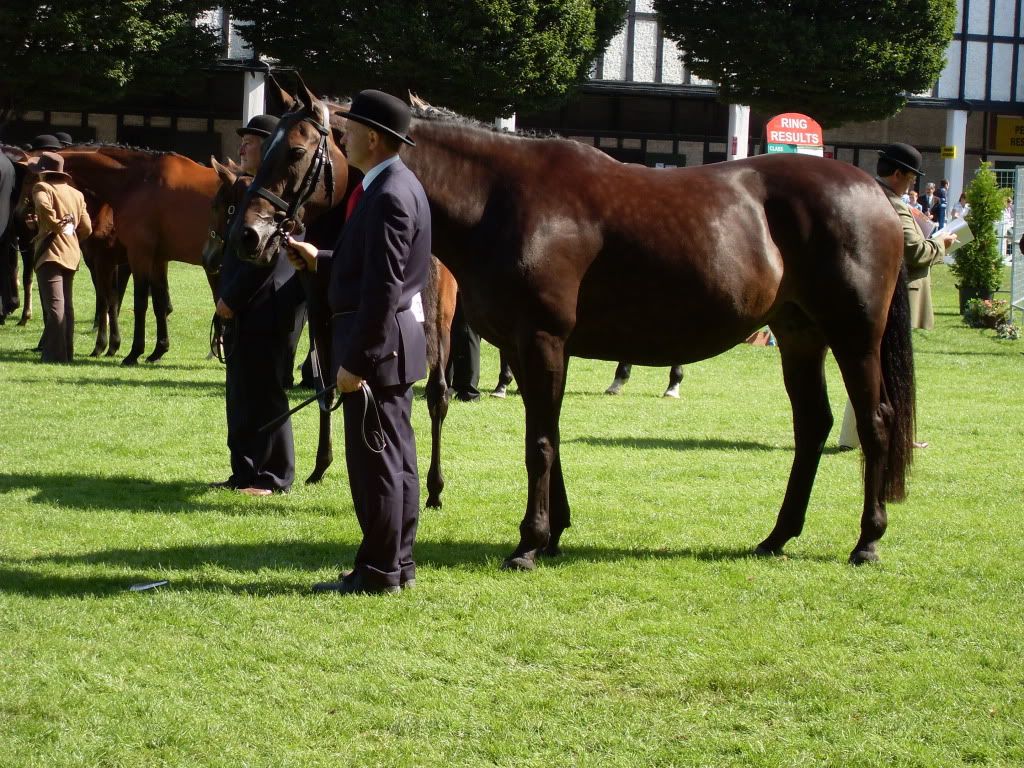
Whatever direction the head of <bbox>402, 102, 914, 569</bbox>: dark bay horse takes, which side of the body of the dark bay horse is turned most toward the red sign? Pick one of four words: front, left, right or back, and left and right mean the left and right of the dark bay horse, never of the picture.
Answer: right

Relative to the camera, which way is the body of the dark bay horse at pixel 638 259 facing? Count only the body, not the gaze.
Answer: to the viewer's left

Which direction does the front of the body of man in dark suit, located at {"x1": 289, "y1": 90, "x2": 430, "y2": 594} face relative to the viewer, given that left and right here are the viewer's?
facing to the left of the viewer

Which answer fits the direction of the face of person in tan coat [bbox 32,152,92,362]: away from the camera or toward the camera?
away from the camera

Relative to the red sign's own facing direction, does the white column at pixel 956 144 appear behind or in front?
behind

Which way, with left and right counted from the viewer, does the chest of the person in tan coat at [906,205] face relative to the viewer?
facing to the right of the viewer

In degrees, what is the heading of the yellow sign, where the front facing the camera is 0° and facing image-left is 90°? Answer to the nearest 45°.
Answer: approximately 0°

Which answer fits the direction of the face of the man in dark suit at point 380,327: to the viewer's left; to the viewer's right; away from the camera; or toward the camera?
to the viewer's left

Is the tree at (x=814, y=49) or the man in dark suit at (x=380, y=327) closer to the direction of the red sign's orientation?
the man in dark suit

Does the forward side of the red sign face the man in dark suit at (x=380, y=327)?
yes

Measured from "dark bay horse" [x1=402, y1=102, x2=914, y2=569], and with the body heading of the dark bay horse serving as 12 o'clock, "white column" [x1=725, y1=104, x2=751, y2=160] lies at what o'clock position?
The white column is roughly at 3 o'clock from the dark bay horse.
